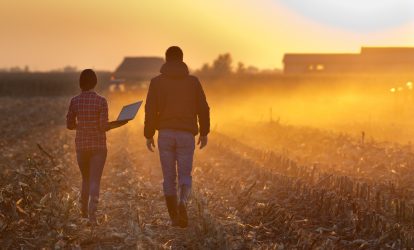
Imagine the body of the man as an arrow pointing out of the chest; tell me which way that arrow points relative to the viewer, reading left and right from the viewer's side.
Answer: facing away from the viewer

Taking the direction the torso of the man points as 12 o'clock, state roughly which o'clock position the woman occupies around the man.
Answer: The woman is roughly at 9 o'clock from the man.

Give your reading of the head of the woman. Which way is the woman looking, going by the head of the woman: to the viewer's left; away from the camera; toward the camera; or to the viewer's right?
away from the camera
